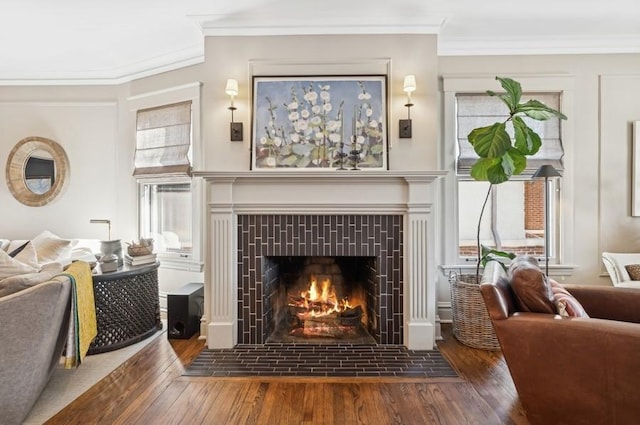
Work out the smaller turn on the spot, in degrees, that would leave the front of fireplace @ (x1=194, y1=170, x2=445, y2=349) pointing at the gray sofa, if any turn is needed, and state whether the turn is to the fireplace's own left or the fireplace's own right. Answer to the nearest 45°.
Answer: approximately 45° to the fireplace's own right

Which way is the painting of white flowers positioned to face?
toward the camera

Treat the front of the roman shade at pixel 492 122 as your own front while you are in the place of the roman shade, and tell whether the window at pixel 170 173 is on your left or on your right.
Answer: on your right

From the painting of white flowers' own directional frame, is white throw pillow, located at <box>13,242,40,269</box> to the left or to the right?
on its right

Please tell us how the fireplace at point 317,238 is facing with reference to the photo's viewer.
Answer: facing the viewer

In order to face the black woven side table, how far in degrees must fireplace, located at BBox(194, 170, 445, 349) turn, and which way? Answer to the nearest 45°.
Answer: approximately 90° to its right

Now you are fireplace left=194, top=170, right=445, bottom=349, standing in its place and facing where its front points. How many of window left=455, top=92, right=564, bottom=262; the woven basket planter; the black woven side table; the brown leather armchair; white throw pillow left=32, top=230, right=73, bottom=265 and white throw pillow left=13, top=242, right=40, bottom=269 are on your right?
3

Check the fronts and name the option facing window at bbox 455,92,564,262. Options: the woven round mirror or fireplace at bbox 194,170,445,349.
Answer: the woven round mirror

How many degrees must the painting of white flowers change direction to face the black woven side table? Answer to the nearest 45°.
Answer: approximately 90° to its right

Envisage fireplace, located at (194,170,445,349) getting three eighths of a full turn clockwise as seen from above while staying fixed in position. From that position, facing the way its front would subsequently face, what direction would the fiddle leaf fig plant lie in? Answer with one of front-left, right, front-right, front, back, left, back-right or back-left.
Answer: back-right

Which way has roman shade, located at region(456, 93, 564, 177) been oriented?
toward the camera

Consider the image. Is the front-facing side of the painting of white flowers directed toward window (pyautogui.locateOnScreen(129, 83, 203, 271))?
no

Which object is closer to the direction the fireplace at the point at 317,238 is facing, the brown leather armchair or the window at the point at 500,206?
the brown leather armchair

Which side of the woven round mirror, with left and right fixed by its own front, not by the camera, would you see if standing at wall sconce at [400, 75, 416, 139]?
left
